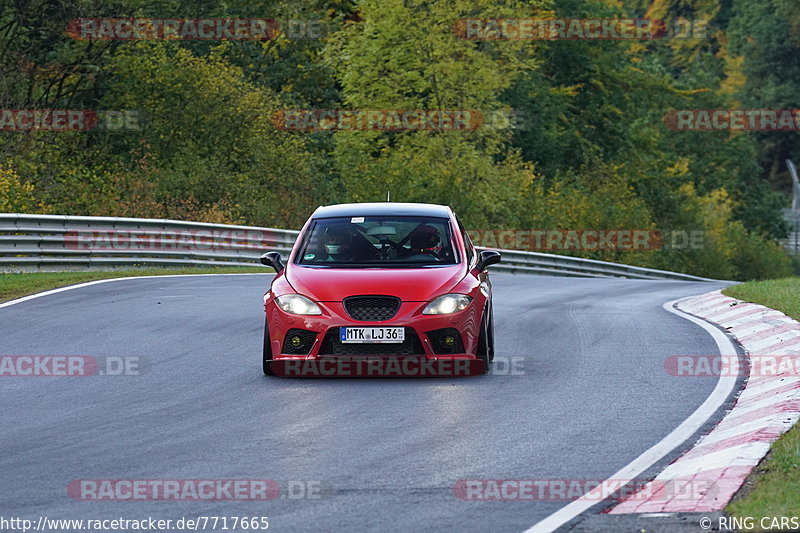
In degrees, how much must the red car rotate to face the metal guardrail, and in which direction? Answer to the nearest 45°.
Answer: approximately 180°

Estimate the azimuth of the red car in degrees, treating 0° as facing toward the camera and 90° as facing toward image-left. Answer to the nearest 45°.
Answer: approximately 0°
